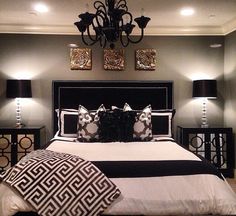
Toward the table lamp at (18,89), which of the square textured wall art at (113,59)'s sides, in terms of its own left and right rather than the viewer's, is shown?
right

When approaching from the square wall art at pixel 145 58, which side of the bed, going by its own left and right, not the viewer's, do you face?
back

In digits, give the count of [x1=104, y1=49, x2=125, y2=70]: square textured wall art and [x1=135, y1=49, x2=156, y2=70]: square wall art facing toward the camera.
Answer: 2

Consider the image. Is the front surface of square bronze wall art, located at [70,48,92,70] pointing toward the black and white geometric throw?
yes

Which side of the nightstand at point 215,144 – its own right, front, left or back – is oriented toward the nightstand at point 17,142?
right

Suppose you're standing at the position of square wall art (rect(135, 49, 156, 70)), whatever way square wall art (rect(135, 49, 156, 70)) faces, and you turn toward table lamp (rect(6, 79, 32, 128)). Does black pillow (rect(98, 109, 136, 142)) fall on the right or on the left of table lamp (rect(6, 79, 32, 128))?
left

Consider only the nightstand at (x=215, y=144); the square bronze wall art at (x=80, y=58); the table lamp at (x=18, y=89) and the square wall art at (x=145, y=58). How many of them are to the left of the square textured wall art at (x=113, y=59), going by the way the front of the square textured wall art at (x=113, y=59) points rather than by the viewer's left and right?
2

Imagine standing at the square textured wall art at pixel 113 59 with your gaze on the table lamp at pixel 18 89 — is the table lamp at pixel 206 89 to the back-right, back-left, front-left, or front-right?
back-left

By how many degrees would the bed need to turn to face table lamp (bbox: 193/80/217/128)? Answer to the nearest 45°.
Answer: approximately 135° to its left
